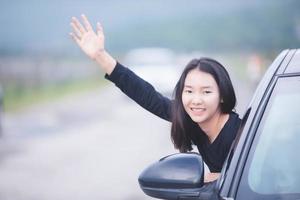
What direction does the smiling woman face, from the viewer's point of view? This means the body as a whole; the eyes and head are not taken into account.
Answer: toward the camera

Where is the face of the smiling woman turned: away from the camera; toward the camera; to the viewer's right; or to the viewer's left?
toward the camera
